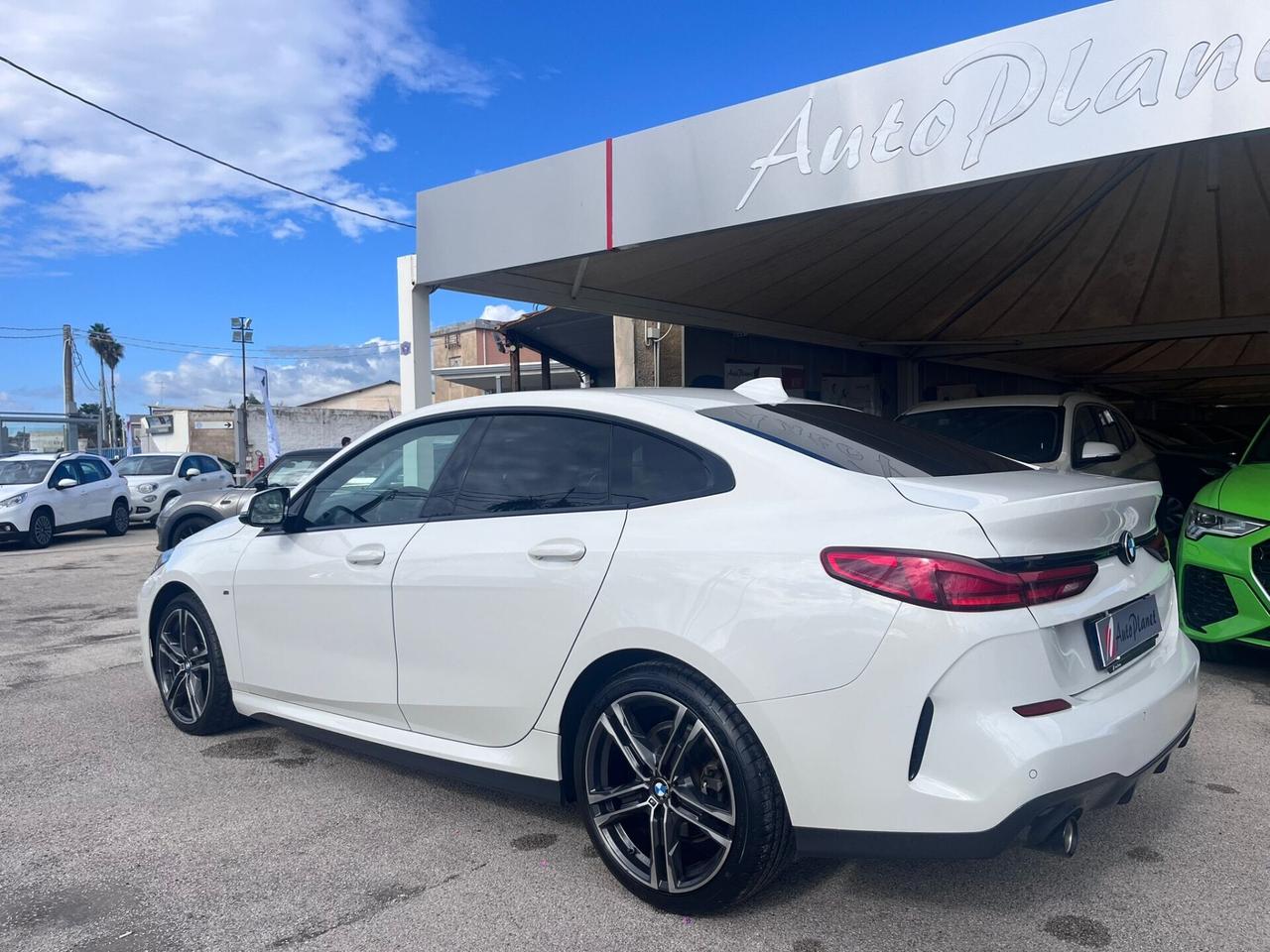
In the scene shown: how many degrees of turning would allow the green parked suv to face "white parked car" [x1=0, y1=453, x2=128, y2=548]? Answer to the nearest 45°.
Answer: approximately 45° to its right

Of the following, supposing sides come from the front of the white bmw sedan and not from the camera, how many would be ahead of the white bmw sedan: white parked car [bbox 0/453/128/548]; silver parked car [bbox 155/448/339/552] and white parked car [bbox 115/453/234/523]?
3

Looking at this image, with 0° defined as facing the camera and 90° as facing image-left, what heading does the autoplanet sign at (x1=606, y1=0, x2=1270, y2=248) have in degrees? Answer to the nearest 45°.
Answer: approximately 45°

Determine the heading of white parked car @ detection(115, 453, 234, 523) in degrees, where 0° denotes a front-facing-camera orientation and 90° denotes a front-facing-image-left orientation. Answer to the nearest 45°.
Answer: approximately 45°

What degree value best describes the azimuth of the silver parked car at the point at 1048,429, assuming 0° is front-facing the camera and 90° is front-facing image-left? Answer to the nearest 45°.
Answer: approximately 45°

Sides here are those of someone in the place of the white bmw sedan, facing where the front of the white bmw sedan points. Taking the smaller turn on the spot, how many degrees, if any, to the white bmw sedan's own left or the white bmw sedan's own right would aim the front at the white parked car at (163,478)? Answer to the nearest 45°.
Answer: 0° — it already faces it

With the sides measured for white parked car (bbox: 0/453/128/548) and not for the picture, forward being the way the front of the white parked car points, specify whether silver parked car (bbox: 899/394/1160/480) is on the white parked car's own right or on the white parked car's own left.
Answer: on the white parked car's own left

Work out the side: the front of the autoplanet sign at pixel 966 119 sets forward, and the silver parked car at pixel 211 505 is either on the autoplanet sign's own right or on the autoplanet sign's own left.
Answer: on the autoplanet sign's own right

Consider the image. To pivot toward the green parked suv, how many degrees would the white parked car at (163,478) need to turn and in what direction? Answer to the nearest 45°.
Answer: approximately 45° to its left

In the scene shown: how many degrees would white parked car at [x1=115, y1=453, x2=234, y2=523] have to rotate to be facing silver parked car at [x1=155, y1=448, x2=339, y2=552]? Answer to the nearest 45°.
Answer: approximately 45° to its left
